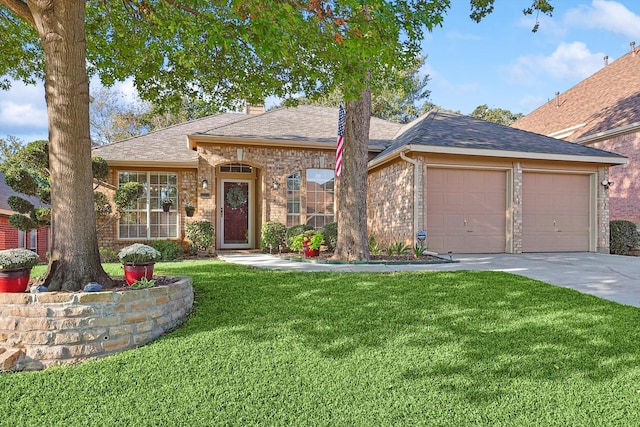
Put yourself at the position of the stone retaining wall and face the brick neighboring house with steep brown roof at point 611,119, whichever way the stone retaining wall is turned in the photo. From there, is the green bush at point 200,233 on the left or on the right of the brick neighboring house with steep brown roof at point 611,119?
left

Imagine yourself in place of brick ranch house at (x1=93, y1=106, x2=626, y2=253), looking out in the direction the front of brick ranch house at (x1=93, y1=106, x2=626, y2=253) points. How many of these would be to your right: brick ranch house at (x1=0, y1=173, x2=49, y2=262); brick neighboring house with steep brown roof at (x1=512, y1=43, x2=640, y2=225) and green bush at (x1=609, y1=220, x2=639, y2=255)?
1

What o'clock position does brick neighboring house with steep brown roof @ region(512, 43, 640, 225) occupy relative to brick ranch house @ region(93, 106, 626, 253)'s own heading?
brick neighboring house with steep brown roof @ region(512, 43, 640, 225) is roughly at 8 o'clock from brick ranch house @ region(93, 106, 626, 253).

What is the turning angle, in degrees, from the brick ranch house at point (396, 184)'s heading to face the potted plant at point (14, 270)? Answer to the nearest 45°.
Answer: approximately 45° to its right

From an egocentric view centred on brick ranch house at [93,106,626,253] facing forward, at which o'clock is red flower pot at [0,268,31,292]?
The red flower pot is roughly at 1 o'clock from the brick ranch house.

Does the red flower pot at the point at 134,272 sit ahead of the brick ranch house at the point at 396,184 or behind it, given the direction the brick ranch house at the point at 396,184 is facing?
ahead

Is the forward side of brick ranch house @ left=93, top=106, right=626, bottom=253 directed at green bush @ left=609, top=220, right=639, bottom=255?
no

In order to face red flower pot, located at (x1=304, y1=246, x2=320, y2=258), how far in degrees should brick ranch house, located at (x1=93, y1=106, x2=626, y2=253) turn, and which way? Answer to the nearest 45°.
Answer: approximately 45° to its right

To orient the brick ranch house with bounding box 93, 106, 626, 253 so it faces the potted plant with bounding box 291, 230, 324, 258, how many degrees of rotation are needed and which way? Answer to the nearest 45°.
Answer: approximately 45° to its right

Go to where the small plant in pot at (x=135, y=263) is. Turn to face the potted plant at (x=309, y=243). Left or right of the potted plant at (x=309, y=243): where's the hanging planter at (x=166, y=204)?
left

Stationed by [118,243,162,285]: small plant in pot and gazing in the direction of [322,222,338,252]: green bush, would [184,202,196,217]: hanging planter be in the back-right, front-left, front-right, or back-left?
front-left

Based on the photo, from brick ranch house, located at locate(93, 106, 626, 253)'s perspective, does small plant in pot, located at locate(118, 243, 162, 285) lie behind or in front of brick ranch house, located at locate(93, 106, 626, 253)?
in front

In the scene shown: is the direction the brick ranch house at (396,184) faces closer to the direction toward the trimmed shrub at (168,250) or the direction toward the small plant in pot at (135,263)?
the small plant in pot

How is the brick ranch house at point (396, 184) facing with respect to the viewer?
toward the camera

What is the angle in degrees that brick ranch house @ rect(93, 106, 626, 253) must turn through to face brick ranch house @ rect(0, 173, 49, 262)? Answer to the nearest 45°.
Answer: approximately 90° to its right
